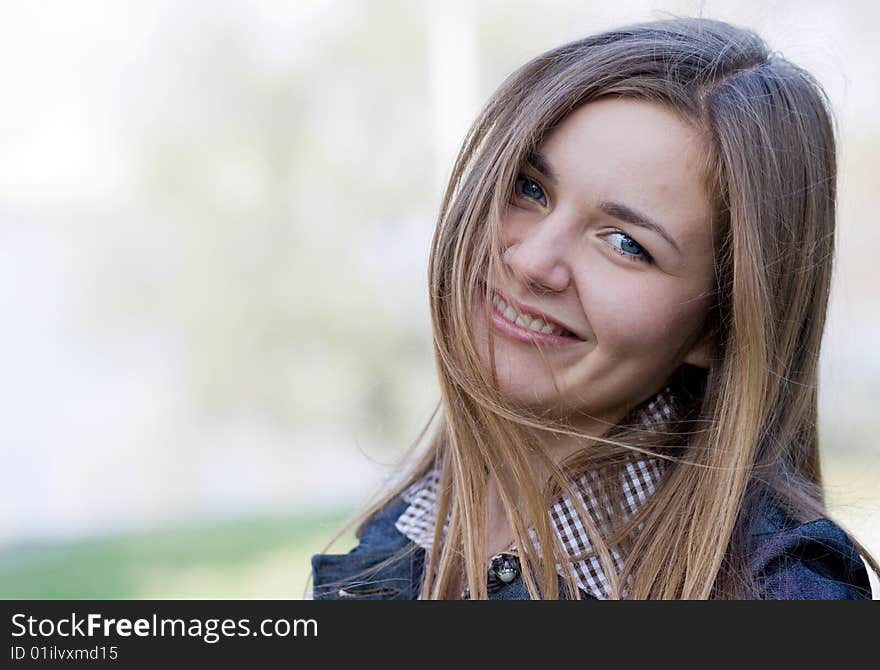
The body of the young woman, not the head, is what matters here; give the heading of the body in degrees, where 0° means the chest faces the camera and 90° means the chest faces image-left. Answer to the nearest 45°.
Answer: approximately 45°

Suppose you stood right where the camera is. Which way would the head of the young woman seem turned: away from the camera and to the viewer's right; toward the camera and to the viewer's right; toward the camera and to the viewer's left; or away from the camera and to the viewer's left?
toward the camera and to the viewer's left
